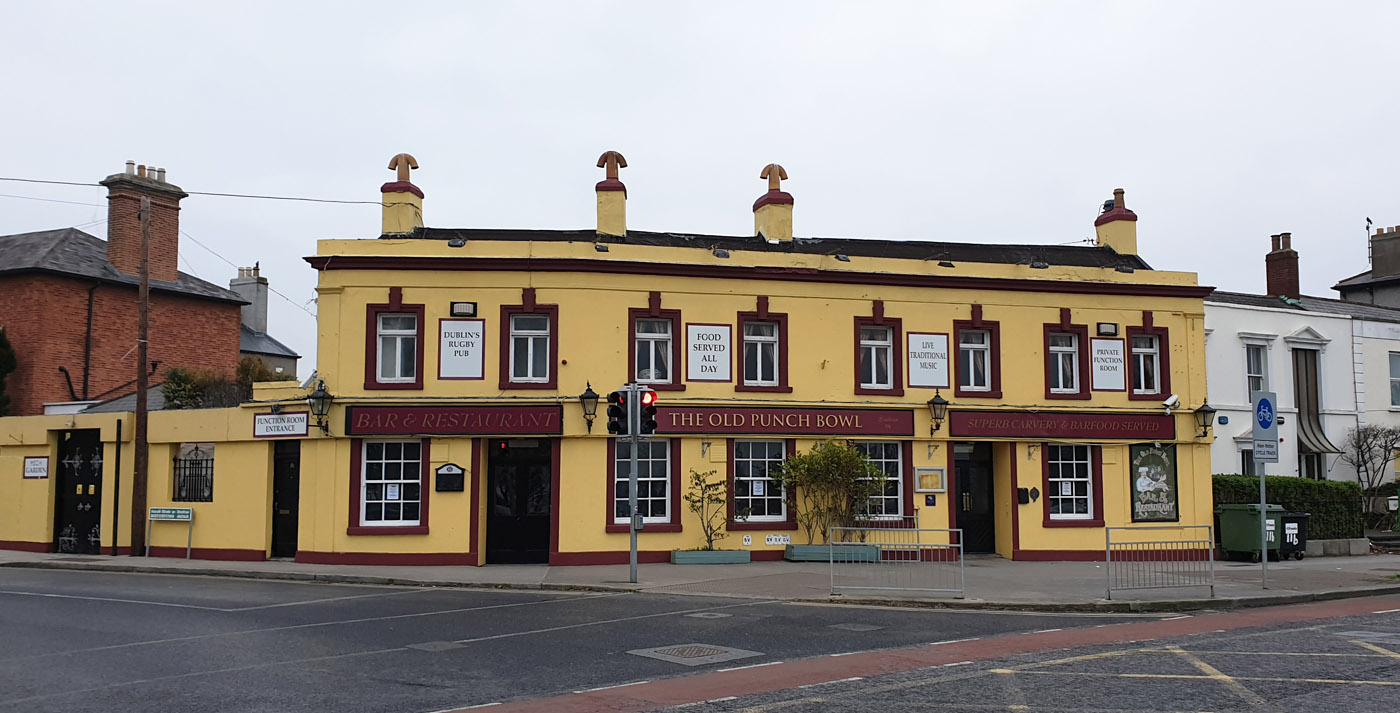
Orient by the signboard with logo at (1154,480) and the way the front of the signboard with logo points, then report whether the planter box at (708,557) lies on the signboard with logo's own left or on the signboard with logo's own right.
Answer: on the signboard with logo's own right

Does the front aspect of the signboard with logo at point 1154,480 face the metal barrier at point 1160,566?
yes

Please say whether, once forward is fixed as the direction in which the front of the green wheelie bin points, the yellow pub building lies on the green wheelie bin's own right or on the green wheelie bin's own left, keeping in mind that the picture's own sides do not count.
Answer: on the green wheelie bin's own right

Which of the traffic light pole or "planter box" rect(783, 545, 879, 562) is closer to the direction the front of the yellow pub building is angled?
the traffic light pole

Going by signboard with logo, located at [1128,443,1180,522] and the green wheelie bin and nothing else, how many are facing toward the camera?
2

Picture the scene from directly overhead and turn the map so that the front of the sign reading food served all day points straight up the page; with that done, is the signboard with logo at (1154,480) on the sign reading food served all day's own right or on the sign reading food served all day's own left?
on the sign reading food served all day's own left

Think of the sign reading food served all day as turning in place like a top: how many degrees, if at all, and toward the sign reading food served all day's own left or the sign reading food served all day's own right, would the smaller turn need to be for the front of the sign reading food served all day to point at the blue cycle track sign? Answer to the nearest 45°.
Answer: approximately 45° to the sign reading food served all day's own left
